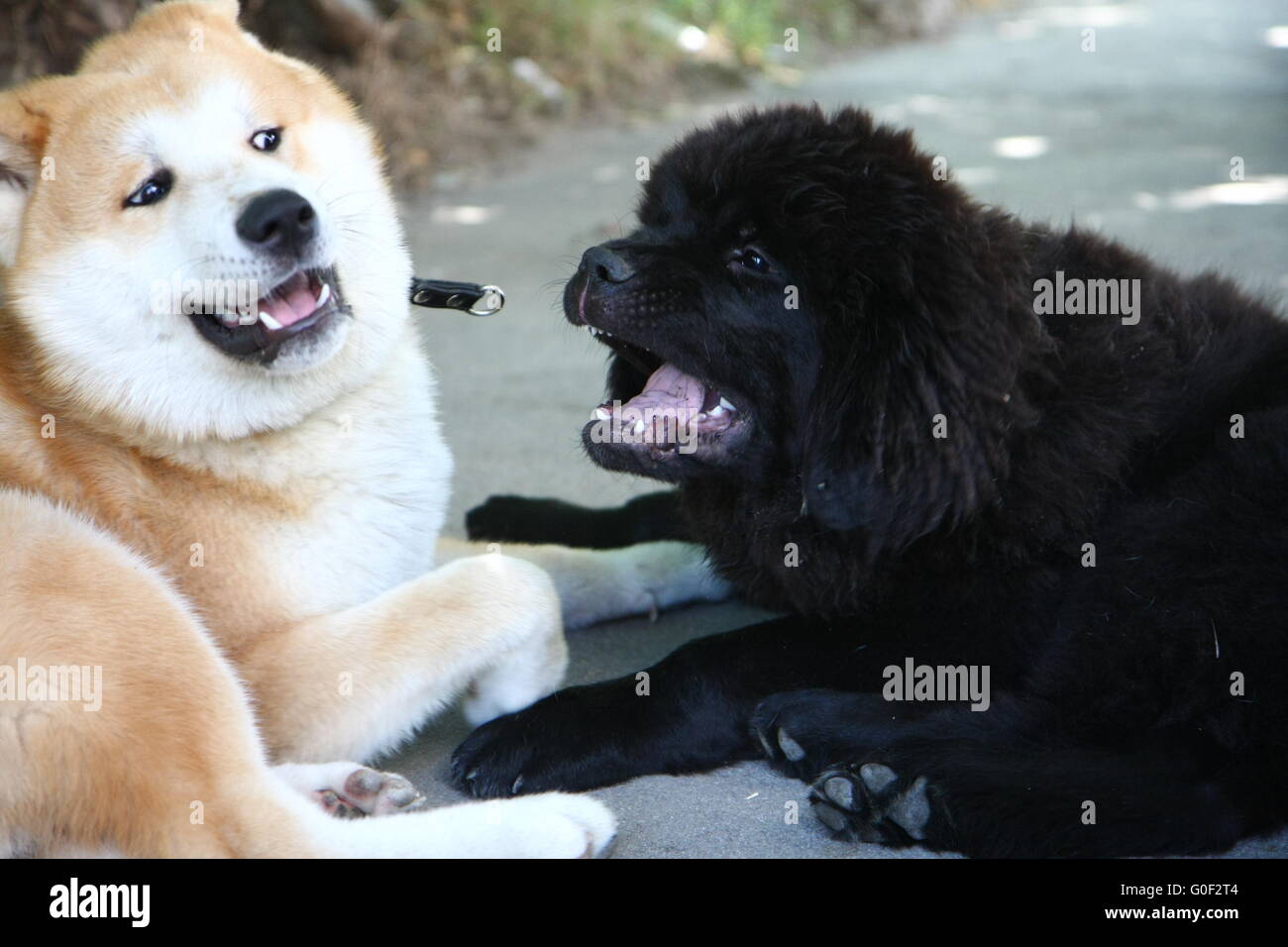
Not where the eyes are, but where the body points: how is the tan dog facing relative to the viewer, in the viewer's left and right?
facing to the right of the viewer

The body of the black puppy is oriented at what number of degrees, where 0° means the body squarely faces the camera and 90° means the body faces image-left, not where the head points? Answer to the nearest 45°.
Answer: approximately 90°

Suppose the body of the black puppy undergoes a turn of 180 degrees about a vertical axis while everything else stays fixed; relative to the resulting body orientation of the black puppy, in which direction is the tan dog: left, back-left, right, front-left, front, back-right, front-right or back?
back
